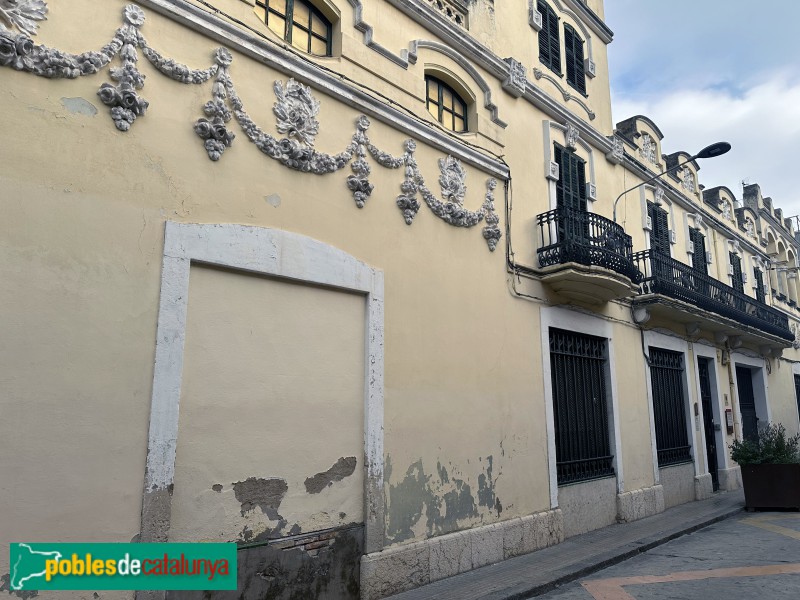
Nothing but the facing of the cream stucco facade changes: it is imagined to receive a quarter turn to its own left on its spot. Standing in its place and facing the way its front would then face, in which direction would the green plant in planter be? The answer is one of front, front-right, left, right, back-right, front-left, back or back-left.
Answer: front

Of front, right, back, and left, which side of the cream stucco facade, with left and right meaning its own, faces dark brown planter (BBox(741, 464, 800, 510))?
left

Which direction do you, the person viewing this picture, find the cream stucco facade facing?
facing the viewer and to the right of the viewer
